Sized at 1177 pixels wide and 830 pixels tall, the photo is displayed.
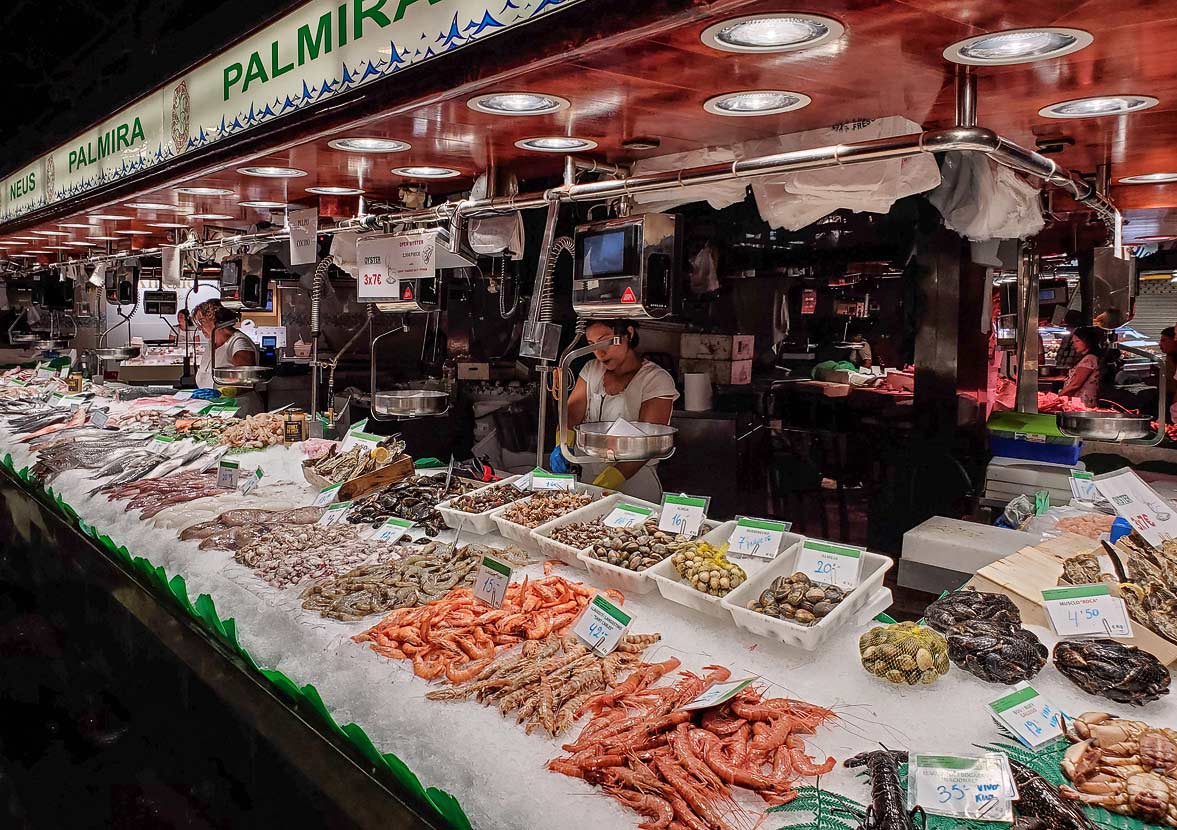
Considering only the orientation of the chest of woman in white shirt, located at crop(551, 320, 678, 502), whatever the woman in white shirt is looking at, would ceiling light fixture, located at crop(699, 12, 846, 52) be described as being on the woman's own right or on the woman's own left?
on the woman's own left

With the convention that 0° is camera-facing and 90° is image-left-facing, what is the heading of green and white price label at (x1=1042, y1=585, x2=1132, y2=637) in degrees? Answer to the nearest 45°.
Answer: approximately 0°

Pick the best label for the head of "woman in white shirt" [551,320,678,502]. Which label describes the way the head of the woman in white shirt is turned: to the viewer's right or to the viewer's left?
to the viewer's left

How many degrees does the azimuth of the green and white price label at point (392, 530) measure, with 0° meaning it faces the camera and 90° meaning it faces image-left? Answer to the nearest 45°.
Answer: approximately 45°

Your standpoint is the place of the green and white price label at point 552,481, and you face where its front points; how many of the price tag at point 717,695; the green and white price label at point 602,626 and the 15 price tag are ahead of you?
3
